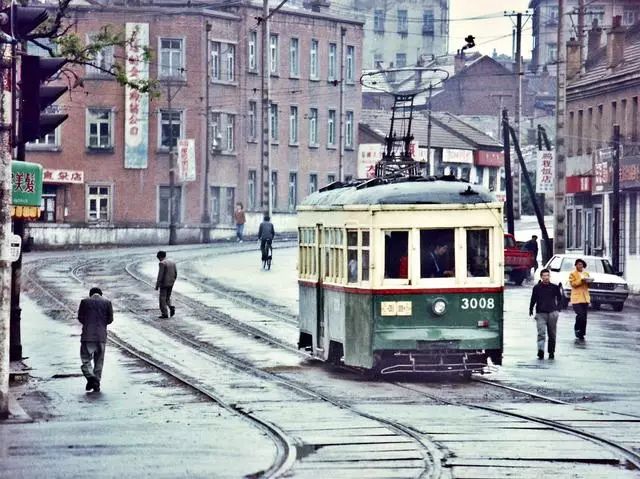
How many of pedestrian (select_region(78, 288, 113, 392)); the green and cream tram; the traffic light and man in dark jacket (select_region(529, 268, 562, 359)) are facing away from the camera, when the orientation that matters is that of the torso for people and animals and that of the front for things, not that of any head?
1

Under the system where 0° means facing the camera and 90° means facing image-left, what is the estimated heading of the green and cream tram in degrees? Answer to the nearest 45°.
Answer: approximately 315°

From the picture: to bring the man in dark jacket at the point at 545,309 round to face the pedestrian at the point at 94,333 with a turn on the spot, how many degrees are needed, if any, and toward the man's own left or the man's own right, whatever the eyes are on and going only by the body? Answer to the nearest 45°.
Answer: approximately 45° to the man's own right

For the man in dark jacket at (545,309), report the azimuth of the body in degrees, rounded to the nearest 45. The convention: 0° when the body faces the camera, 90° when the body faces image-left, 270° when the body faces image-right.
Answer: approximately 0°

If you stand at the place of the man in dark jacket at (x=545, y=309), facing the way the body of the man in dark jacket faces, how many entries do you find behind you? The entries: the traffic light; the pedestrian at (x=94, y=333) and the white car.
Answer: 1

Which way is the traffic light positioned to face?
to the viewer's right

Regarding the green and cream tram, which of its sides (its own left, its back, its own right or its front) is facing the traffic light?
right

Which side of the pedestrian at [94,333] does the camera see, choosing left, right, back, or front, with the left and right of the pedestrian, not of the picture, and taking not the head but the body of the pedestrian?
back
